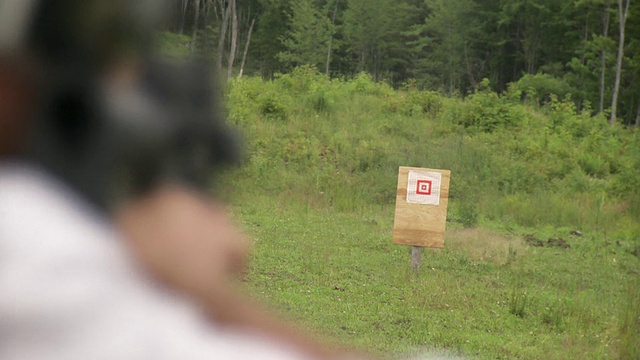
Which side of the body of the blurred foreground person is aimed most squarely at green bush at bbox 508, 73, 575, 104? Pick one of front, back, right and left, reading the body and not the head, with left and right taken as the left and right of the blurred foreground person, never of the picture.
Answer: front

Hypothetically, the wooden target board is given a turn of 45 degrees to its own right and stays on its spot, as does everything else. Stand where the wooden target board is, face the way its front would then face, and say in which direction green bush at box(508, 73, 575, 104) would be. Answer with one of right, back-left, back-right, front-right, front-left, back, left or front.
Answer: back-right

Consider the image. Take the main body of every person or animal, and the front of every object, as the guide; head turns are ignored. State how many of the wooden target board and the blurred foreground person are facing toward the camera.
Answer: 1

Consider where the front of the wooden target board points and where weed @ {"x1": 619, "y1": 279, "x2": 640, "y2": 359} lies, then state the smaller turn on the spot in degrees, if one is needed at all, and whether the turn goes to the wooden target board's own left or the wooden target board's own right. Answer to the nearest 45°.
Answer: approximately 45° to the wooden target board's own left

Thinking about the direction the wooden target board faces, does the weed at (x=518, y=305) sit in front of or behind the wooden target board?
in front

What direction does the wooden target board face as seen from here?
toward the camera

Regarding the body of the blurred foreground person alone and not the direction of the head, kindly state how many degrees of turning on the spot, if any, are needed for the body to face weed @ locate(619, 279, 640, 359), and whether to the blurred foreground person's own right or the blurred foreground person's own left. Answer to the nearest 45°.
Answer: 0° — they already face it

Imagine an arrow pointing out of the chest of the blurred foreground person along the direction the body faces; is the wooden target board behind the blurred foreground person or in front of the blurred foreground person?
in front

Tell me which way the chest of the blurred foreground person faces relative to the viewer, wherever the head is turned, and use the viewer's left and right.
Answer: facing away from the viewer and to the right of the viewer

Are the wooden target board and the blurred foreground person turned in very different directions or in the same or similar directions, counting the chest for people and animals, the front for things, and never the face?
very different directions

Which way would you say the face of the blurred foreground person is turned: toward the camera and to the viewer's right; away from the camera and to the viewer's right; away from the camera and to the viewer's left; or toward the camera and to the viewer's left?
away from the camera and to the viewer's right

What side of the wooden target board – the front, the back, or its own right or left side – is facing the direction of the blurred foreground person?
front
